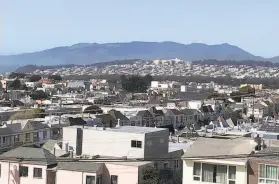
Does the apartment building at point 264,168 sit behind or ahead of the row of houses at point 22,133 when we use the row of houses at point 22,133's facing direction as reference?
ahead

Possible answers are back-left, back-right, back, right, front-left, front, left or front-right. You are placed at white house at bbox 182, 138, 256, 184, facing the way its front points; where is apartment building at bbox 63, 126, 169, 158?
back-right

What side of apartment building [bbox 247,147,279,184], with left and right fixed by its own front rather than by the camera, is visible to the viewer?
front

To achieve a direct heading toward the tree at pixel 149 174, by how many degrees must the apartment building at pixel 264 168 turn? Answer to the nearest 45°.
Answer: approximately 135° to its right

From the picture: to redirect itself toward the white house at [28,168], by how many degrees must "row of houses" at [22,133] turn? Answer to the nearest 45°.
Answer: approximately 45° to its right

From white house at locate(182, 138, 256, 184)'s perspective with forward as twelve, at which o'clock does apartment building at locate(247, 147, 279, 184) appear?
The apartment building is roughly at 10 o'clock from the white house.

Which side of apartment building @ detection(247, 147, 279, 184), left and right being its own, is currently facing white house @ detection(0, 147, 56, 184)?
right

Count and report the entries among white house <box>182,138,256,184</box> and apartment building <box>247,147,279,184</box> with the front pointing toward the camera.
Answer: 2

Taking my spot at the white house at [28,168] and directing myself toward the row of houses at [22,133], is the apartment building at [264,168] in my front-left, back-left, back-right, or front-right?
back-right

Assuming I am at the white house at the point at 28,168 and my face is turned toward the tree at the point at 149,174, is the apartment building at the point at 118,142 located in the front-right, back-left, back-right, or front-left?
front-left

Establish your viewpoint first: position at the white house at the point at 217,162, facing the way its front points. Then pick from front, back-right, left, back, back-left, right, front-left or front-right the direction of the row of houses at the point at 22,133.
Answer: back-right
